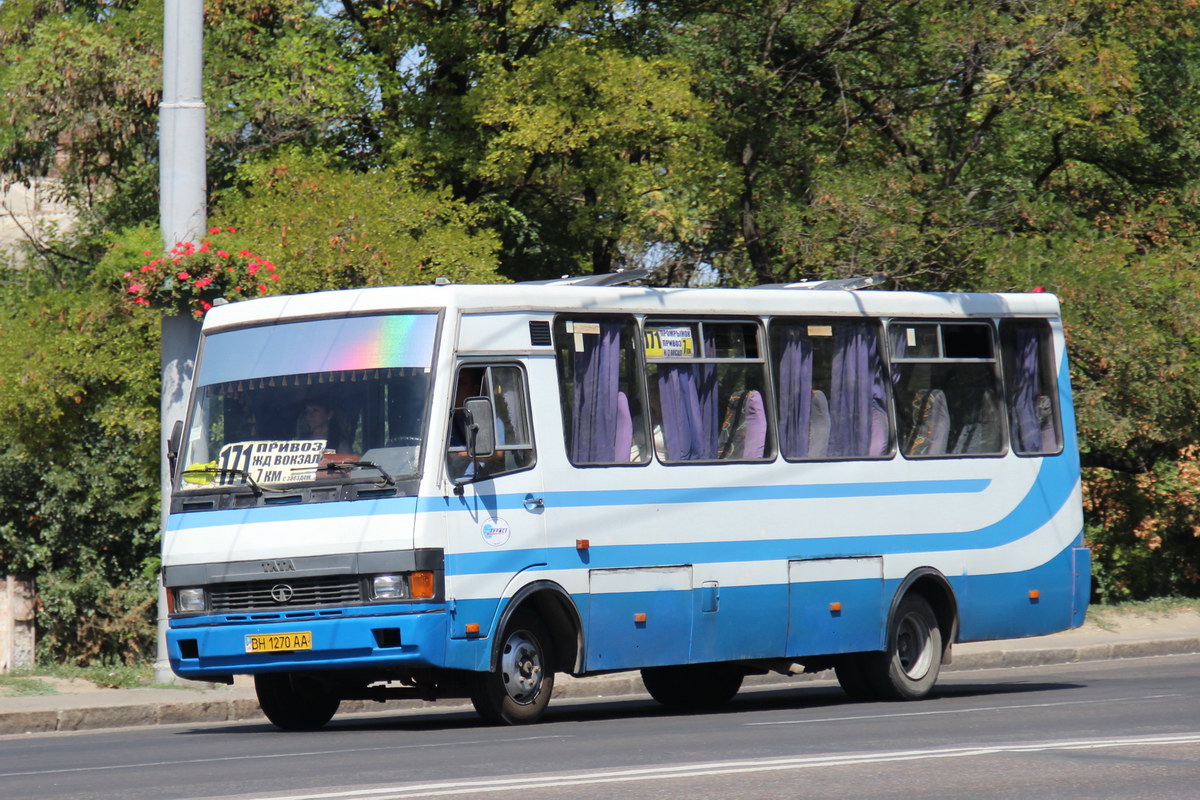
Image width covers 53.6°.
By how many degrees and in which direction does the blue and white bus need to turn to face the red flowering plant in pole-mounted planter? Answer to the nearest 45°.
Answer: approximately 90° to its right

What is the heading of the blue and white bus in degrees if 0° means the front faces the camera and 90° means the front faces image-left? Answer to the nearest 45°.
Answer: approximately 45°
